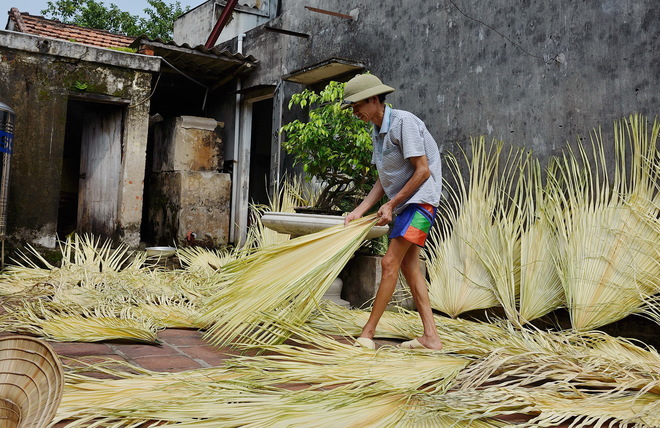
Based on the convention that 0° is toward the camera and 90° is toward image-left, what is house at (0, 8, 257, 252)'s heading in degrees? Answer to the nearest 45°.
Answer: approximately 0°

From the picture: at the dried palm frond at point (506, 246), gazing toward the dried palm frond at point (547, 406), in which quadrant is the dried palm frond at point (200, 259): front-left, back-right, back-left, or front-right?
back-right

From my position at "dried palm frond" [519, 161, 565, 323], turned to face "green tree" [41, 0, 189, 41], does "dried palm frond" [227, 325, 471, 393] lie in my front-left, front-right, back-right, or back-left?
back-left

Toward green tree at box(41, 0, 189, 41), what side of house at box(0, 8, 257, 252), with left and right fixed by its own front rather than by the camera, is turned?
back

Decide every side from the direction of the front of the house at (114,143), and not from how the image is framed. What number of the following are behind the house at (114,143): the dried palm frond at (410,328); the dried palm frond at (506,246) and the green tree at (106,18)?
1

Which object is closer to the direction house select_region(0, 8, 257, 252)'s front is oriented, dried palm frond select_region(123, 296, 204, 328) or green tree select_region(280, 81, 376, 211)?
the dried palm frond

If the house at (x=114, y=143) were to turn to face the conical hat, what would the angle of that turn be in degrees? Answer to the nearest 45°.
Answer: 0° — it already faces it

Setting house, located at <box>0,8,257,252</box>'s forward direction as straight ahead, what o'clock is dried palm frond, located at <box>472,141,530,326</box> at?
The dried palm frond is roughly at 11 o'clock from the house.
